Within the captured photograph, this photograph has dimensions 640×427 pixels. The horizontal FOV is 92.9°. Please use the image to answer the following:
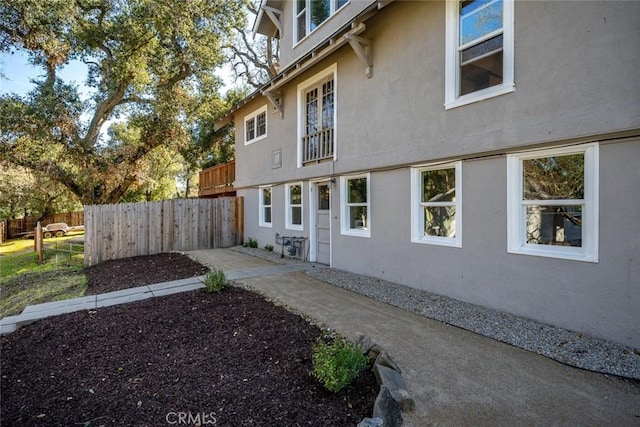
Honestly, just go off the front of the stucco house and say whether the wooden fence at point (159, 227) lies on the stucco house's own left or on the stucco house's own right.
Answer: on the stucco house's own right

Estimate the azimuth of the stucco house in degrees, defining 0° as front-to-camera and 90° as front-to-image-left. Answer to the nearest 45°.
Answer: approximately 45°

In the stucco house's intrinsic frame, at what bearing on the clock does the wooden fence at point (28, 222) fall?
The wooden fence is roughly at 2 o'clock from the stucco house.

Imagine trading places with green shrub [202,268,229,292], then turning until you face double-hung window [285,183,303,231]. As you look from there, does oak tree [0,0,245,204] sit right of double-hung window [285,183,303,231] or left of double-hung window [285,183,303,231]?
left

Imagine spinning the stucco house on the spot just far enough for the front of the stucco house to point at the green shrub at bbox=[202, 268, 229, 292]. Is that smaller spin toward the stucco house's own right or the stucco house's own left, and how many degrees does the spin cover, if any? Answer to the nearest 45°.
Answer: approximately 45° to the stucco house's own right
